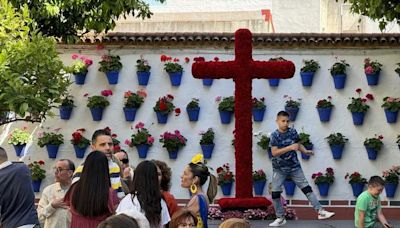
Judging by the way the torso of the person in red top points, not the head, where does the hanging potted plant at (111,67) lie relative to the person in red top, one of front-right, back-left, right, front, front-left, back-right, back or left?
front

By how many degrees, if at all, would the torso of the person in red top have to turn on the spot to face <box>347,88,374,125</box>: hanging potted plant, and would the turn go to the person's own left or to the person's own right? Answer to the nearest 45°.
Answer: approximately 45° to the person's own right

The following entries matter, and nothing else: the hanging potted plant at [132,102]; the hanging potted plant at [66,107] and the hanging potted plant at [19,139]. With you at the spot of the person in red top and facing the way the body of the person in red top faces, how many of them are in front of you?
3

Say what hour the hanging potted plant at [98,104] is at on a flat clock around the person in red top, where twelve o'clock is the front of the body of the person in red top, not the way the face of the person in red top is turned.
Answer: The hanging potted plant is roughly at 12 o'clock from the person in red top.

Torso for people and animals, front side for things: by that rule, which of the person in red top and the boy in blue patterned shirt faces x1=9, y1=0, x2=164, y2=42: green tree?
the person in red top

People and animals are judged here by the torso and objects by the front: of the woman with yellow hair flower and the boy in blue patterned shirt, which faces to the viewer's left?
the woman with yellow hair flower

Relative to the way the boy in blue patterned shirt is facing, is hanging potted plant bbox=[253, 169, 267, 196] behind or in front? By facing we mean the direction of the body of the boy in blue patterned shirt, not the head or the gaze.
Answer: behind

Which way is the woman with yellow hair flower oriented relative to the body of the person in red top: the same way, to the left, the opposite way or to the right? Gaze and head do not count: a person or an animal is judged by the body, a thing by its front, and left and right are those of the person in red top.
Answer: to the left

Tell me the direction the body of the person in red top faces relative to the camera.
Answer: away from the camera

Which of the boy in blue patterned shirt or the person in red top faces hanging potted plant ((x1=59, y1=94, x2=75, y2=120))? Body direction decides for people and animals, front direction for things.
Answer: the person in red top

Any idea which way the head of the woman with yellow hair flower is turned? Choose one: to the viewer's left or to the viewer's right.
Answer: to the viewer's left

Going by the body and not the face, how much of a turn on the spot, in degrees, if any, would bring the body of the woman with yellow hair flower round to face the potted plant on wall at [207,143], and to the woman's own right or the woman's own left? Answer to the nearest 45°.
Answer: approximately 90° to the woman's own right

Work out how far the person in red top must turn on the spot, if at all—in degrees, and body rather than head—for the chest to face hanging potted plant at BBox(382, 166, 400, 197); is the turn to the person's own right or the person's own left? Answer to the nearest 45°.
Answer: approximately 45° to the person's own right

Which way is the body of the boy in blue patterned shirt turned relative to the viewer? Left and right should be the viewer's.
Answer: facing the viewer and to the right of the viewer
